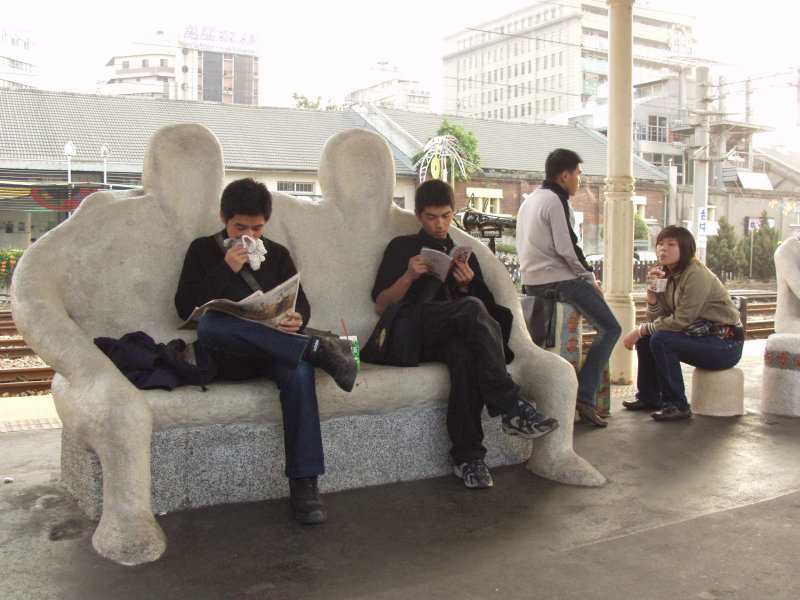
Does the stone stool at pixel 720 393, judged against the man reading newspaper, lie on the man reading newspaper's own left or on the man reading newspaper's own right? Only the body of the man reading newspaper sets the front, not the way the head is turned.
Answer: on the man reading newspaper's own left

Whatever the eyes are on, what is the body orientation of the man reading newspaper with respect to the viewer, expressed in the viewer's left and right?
facing the viewer and to the right of the viewer

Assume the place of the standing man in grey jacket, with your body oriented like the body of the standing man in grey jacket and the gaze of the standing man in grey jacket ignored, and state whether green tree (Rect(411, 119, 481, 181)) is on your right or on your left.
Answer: on your left

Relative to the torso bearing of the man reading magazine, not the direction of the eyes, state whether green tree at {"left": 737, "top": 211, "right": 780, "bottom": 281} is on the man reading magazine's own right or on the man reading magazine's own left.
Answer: on the man reading magazine's own left

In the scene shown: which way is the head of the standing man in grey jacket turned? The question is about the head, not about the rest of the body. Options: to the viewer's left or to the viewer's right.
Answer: to the viewer's right

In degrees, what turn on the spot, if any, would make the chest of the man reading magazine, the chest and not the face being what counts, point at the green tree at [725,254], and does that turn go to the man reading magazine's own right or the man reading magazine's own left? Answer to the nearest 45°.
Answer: approximately 135° to the man reading magazine's own left

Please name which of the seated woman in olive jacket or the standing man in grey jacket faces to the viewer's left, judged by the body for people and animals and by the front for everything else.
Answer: the seated woman in olive jacket

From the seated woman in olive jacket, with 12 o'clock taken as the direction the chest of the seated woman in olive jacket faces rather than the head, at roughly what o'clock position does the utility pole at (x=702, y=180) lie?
The utility pole is roughly at 3 o'clock from the seated woman in olive jacket.

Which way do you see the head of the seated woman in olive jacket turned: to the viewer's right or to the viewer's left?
to the viewer's left

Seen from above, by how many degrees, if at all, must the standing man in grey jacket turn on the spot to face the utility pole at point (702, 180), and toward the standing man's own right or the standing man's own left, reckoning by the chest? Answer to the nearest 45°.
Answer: approximately 90° to the standing man's own left
